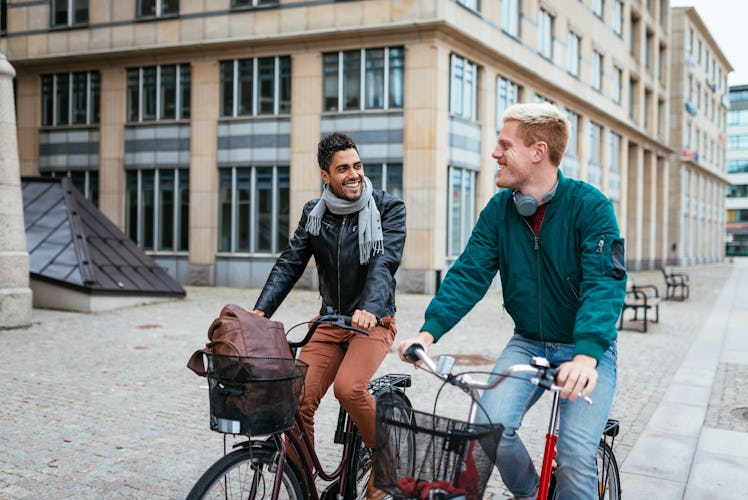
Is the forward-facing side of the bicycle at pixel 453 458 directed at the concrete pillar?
no

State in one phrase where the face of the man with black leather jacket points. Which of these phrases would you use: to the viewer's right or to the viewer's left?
to the viewer's right

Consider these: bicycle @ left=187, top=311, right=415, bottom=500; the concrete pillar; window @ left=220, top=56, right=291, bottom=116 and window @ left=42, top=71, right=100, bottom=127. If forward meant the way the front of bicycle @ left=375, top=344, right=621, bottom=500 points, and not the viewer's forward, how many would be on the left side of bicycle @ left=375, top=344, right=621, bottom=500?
0

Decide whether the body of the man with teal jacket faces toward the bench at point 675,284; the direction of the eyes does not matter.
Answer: no

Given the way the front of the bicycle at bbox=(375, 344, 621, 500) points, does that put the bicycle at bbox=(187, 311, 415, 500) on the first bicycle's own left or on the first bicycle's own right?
on the first bicycle's own right

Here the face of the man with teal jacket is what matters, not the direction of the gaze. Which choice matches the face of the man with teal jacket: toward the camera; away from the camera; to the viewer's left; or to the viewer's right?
to the viewer's left

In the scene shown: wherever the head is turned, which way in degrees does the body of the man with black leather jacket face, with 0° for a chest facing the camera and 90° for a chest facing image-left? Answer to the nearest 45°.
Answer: approximately 45°

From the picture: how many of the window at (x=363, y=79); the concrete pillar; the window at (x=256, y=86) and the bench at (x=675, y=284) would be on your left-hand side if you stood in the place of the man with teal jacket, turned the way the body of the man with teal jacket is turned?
0

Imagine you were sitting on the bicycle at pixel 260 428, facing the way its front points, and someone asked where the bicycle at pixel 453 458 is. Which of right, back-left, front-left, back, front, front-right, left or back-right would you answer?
left

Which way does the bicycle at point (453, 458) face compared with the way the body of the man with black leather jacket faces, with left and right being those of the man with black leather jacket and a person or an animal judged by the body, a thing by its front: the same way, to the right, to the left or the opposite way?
the same way

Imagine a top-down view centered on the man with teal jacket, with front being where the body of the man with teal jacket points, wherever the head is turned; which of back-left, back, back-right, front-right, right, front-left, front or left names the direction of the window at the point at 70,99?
right

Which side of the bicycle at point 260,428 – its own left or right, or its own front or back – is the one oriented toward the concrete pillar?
right

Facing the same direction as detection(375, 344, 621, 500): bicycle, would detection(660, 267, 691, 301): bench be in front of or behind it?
behind

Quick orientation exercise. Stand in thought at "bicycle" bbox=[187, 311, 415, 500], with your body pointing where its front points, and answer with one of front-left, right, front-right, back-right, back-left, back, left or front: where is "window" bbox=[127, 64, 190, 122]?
back-right

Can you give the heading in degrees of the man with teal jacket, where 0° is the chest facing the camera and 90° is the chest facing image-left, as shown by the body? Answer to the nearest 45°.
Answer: approximately 45°
